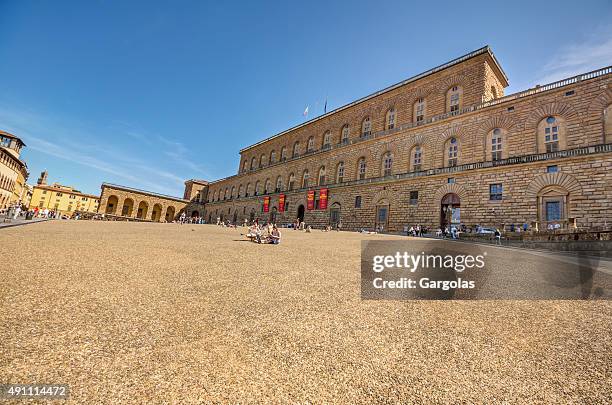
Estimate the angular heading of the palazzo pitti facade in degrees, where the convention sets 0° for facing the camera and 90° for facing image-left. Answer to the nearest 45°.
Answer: approximately 45°

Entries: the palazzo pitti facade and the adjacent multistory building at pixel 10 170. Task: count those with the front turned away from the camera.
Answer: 0

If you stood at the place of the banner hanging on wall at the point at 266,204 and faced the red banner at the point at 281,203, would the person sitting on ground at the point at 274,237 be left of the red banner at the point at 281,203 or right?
right

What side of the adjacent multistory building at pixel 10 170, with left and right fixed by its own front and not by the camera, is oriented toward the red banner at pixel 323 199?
front

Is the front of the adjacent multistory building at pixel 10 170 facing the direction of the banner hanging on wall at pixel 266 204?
yes

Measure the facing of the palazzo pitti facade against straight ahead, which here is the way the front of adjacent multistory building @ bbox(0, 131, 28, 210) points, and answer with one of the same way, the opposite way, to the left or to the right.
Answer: the opposite way

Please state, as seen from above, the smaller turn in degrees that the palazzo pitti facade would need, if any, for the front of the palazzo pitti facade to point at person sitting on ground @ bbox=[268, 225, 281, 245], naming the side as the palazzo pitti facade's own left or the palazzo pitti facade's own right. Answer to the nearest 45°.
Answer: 0° — it already faces them

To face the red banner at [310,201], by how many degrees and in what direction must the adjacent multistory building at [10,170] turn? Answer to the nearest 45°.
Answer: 0° — it already faces it

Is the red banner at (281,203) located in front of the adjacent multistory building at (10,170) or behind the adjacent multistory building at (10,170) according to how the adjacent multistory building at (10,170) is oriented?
in front

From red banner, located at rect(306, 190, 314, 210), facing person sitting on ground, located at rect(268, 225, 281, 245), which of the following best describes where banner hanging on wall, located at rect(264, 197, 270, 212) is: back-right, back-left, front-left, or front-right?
back-right
